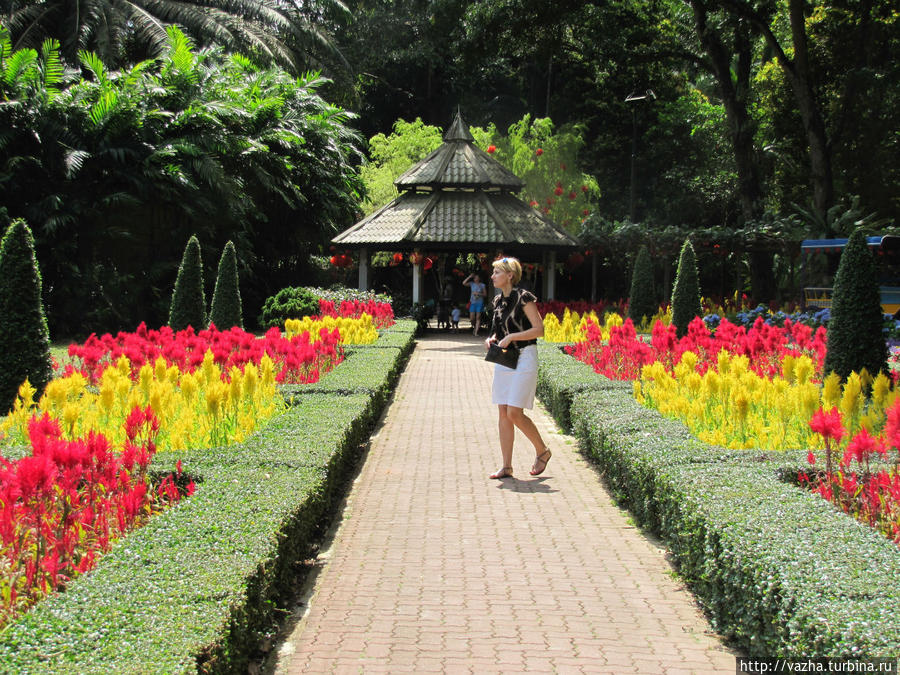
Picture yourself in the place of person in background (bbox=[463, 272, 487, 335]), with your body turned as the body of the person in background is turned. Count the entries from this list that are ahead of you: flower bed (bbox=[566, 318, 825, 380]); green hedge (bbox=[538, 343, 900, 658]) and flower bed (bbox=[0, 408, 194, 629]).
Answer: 3

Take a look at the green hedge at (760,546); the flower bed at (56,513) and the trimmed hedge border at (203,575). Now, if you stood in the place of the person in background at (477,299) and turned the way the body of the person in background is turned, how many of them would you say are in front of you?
3

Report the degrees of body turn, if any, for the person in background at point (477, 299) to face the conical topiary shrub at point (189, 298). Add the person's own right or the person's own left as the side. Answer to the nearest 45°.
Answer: approximately 45° to the person's own right

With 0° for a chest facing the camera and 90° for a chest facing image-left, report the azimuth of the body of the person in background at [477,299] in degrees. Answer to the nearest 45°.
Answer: approximately 0°

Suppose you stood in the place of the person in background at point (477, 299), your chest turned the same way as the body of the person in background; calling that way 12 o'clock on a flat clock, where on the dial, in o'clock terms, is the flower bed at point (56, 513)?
The flower bed is roughly at 12 o'clock from the person in background.

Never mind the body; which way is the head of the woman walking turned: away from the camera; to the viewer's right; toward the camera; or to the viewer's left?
to the viewer's left

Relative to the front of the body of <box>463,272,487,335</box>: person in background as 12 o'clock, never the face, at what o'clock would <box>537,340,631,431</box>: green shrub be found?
The green shrub is roughly at 12 o'clock from the person in background.

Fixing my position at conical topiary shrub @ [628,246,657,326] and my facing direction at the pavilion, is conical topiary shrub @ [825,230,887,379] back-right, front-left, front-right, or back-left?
back-left

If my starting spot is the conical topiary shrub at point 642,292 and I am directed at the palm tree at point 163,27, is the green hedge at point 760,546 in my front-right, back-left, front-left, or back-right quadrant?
back-left

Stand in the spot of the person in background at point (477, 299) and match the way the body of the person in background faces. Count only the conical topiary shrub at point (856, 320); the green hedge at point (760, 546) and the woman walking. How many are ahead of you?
3

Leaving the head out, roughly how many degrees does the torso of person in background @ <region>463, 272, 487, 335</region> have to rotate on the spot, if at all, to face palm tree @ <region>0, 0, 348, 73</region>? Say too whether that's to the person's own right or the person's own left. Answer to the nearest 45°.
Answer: approximately 135° to the person's own right

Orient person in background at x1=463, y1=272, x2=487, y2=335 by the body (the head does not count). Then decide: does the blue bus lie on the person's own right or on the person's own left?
on the person's own left

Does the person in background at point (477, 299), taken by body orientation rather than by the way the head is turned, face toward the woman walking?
yes

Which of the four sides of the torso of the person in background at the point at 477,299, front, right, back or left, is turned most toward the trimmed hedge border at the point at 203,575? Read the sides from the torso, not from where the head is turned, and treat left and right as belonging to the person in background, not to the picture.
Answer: front
